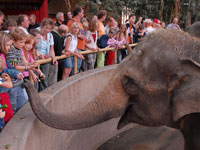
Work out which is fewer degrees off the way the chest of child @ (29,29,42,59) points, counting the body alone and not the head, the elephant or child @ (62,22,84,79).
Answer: the elephant

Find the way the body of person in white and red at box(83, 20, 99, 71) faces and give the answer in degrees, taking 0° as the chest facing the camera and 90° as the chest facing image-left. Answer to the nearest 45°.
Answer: approximately 315°

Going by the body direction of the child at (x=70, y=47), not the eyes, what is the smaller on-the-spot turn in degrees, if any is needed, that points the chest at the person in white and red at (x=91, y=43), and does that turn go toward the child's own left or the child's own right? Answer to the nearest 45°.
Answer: approximately 90° to the child's own left

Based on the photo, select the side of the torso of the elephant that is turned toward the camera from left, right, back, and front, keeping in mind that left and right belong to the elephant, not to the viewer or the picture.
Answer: left

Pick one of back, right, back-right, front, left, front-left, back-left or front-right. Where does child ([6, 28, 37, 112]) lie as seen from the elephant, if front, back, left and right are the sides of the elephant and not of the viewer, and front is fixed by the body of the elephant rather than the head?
front-right

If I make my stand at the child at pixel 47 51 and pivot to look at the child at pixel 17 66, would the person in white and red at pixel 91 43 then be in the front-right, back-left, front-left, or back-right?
back-left

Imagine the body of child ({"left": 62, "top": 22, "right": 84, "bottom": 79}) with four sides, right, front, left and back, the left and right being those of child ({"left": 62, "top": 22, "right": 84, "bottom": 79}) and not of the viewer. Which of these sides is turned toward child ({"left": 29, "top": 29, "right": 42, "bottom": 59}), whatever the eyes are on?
right

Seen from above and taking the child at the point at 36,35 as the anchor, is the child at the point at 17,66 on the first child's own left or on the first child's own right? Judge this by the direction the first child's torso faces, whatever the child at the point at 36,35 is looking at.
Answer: on the first child's own right

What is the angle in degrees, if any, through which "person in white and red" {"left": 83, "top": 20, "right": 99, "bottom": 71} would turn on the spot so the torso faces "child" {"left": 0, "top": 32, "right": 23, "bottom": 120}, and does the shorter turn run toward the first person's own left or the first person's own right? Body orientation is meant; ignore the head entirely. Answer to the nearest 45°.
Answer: approximately 45° to the first person's own right
